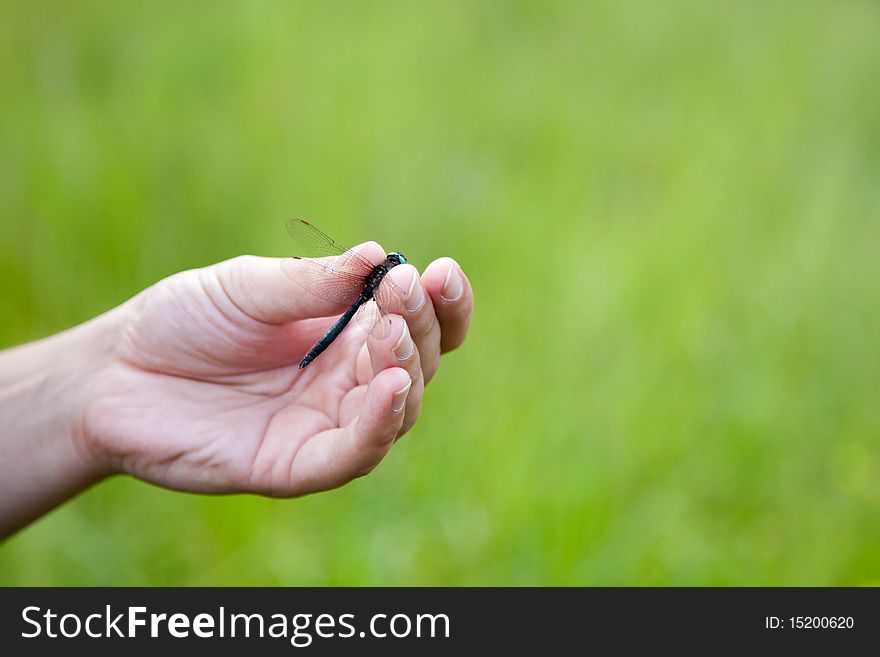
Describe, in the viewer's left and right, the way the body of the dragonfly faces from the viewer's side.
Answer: facing away from the viewer and to the right of the viewer
